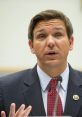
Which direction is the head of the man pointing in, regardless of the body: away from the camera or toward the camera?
toward the camera

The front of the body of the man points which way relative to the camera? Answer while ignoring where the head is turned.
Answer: toward the camera
